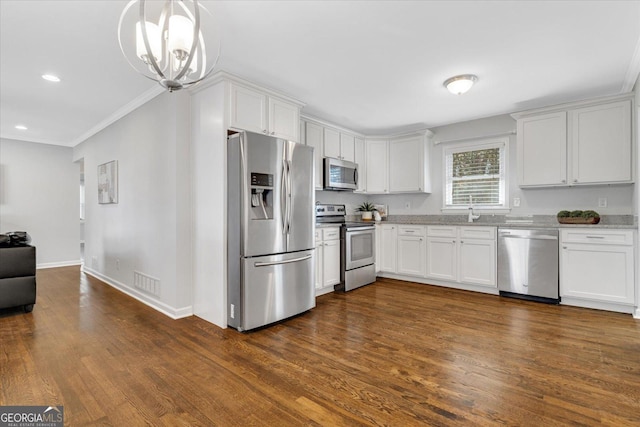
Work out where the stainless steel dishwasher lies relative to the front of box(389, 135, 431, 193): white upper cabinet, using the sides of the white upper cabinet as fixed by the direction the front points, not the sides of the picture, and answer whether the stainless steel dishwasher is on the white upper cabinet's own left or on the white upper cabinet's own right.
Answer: on the white upper cabinet's own left

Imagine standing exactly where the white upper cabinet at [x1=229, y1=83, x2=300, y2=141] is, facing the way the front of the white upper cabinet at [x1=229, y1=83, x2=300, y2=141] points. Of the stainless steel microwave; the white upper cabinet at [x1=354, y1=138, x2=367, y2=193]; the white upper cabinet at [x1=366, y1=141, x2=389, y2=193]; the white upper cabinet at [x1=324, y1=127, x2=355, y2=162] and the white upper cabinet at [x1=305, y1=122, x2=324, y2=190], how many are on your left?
5

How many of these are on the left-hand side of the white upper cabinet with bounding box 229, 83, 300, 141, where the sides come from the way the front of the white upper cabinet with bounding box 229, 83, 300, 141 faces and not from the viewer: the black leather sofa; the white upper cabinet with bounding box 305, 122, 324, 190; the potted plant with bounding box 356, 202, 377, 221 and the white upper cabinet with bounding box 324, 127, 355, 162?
3

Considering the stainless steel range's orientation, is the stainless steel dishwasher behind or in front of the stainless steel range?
in front

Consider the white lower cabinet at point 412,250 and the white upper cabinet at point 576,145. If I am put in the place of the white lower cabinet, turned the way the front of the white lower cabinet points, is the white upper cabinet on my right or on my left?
on my left

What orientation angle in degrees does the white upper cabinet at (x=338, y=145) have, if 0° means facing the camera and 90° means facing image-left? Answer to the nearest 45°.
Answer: approximately 315°

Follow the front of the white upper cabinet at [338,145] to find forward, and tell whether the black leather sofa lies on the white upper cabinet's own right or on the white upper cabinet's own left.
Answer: on the white upper cabinet's own right

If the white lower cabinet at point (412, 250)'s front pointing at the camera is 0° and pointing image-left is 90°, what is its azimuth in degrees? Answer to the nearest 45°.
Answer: approximately 45°

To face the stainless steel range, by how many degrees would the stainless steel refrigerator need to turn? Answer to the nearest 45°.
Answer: approximately 90° to its left
